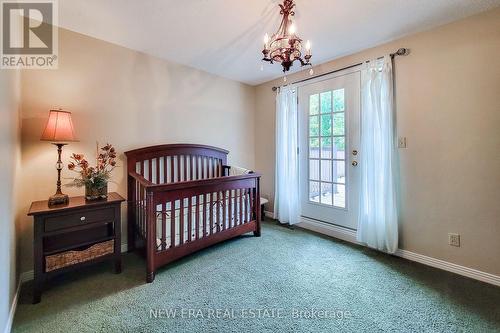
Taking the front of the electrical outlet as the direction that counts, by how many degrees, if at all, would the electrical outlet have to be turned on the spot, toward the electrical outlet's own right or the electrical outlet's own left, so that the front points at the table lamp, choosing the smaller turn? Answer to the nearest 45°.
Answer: approximately 45° to the electrical outlet's own right

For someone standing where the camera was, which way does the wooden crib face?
facing the viewer and to the right of the viewer

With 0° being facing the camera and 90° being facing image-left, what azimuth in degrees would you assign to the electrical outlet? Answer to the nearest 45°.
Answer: approximately 0°

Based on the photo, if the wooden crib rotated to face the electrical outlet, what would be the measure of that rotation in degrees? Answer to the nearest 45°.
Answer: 0° — it already faces it

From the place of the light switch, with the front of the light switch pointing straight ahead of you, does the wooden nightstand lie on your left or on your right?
on your right

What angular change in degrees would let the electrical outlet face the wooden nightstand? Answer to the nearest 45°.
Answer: approximately 45° to its right

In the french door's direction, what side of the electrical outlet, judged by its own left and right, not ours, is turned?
right

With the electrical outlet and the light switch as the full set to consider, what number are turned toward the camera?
2

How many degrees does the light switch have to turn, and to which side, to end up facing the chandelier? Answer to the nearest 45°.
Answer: approximately 45° to its right

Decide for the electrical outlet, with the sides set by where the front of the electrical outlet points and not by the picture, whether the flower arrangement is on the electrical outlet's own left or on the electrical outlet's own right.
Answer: on the electrical outlet's own right
